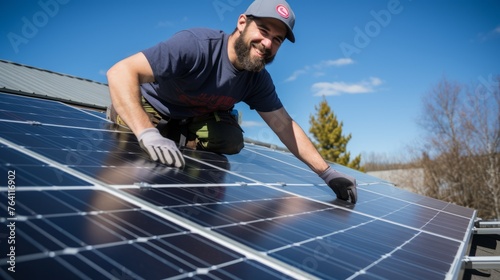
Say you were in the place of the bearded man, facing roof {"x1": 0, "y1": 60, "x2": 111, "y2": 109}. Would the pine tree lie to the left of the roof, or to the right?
right

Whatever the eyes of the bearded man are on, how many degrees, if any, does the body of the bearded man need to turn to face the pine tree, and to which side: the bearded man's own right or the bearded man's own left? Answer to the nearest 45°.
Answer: approximately 135° to the bearded man's own left

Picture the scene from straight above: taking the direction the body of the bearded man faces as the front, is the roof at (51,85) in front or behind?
behind

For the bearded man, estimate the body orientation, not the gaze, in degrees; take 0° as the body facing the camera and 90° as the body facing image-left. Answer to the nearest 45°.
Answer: approximately 315°
